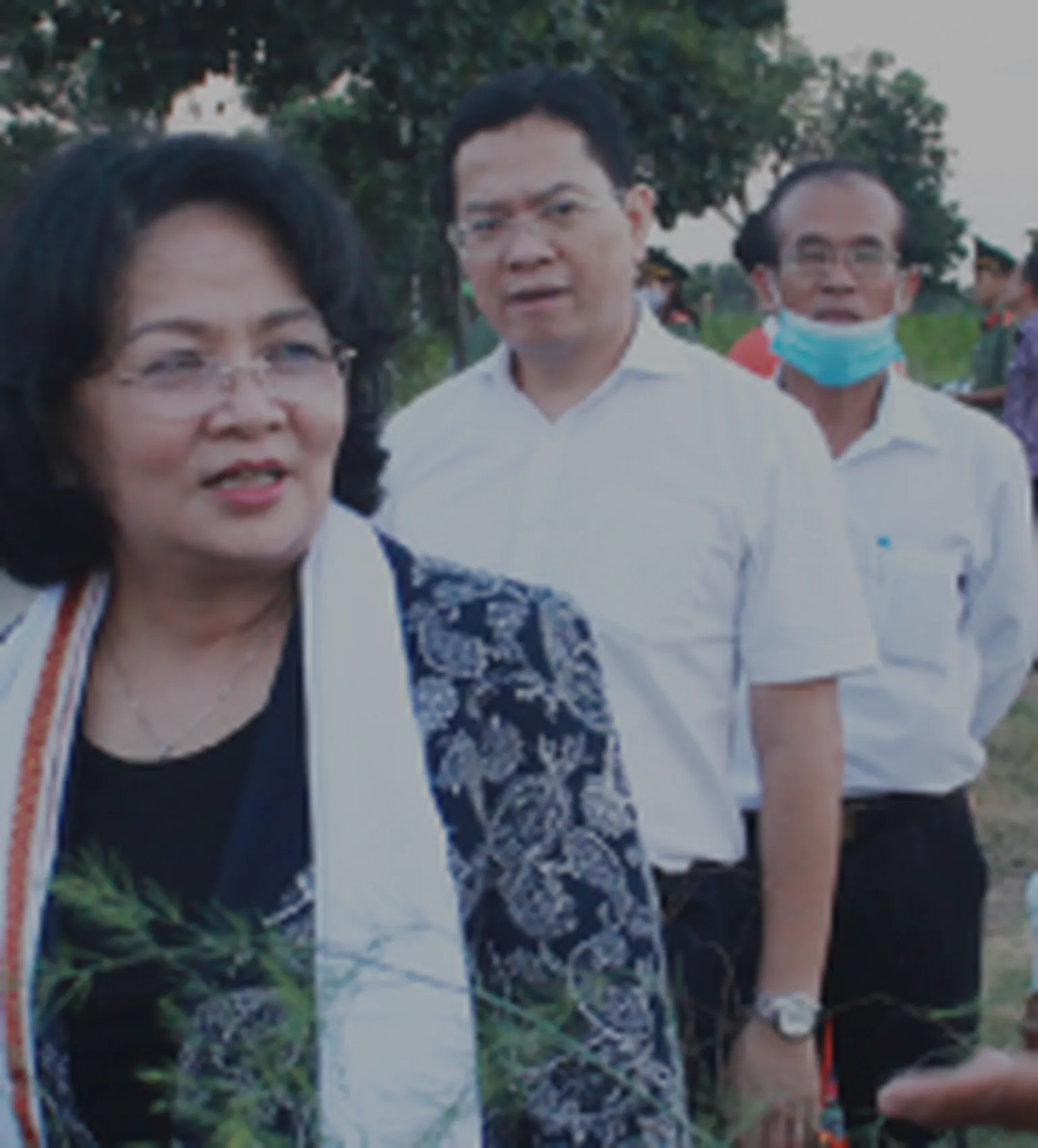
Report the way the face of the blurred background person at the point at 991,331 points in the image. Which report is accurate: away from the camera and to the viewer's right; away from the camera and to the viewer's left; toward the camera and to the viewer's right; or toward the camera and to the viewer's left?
toward the camera and to the viewer's left

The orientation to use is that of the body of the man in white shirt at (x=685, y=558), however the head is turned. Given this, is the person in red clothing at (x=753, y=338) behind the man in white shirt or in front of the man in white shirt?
behind

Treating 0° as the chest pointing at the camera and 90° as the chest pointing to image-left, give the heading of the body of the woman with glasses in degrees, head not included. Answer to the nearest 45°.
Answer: approximately 0°

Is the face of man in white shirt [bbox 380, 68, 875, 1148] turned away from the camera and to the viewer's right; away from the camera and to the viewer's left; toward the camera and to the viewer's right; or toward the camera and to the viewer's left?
toward the camera and to the viewer's left

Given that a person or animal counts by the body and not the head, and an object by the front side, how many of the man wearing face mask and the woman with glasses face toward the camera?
2

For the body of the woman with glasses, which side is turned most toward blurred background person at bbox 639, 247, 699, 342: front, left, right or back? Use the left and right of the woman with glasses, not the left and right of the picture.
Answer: back

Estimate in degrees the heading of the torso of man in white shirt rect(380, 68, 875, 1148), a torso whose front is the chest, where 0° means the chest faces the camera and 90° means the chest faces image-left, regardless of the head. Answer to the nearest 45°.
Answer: approximately 45°

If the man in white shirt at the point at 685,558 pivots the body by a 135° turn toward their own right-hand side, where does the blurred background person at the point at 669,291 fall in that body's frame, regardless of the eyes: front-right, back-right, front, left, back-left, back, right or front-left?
front

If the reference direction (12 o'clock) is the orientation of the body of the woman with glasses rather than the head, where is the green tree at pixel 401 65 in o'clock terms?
The green tree is roughly at 6 o'clock from the woman with glasses.

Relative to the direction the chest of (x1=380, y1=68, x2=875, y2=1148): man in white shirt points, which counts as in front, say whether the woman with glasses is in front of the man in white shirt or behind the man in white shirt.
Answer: in front

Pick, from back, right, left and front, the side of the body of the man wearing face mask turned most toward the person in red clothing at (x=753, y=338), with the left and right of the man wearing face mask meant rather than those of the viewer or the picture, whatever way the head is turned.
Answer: back

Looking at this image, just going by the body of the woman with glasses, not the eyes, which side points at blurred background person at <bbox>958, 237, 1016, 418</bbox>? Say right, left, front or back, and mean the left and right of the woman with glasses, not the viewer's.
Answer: back

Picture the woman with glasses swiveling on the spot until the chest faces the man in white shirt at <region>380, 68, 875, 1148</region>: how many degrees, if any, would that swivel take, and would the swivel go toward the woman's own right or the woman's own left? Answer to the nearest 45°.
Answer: approximately 135° to the woman's own left

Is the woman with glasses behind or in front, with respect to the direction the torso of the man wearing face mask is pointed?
in front
